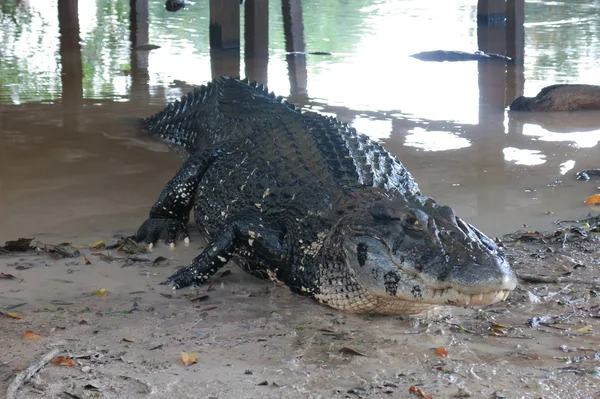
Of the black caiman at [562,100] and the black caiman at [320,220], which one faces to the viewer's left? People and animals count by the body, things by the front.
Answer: the black caiman at [562,100]

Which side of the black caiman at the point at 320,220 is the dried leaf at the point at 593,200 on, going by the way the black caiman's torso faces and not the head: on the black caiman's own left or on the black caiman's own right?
on the black caiman's own left

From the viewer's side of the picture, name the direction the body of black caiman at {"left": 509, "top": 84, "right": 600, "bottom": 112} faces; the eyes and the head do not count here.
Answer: to the viewer's left

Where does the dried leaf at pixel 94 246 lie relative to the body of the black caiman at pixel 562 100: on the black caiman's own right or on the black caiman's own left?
on the black caiman's own left

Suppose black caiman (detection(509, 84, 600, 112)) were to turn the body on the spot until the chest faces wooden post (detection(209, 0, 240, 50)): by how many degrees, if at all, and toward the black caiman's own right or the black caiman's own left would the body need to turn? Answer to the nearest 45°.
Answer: approximately 45° to the black caiman's own right

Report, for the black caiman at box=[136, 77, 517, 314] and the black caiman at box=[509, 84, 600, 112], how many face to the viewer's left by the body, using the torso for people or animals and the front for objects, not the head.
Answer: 1

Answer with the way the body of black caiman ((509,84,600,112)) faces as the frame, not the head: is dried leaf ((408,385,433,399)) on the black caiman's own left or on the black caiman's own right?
on the black caiman's own left
